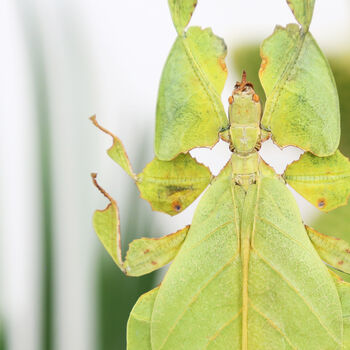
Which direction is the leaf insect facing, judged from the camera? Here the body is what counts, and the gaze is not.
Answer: away from the camera
